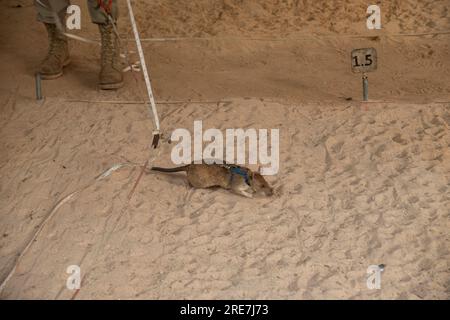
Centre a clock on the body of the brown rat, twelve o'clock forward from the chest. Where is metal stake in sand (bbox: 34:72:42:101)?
The metal stake in sand is roughly at 7 o'clock from the brown rat.

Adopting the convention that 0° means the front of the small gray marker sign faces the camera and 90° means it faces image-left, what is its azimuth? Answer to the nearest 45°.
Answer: approximately 0°

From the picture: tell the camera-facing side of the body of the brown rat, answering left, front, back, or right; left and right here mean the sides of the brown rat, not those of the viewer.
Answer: right

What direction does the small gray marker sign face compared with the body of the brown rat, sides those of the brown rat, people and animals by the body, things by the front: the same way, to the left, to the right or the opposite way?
to the right

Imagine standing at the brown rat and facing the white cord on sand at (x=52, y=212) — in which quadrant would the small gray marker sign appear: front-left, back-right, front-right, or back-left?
back-right

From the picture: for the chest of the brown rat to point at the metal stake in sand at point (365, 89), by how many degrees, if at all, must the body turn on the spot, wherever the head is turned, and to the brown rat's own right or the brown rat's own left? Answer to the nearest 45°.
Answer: approximately 45° to the brown rat's own left

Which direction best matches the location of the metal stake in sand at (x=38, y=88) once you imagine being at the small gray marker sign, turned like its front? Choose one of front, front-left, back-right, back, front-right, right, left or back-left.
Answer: right

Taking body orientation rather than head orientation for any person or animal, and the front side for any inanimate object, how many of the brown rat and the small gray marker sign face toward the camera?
1
